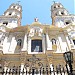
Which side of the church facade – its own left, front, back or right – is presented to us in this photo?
front
